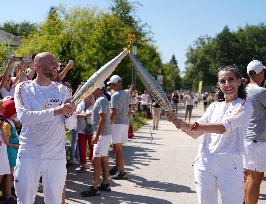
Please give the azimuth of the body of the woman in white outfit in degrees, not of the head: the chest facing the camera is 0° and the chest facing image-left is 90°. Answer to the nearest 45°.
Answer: approximately 45°

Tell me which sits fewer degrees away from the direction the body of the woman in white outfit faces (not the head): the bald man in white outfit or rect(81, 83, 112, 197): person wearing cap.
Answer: the bald man in white outfit

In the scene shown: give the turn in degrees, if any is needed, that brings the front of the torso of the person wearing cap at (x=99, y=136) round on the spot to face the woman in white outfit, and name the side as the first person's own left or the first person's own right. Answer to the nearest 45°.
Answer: approximately 90° to the first person's own left

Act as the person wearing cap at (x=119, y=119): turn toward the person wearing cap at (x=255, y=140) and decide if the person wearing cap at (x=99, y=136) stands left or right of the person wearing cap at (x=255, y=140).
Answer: right

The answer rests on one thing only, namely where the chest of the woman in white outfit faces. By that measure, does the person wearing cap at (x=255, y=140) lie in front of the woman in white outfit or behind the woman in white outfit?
behind

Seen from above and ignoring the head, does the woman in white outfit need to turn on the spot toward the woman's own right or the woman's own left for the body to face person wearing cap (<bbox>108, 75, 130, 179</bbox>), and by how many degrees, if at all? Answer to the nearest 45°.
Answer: approximately 90° to the woman's own right
